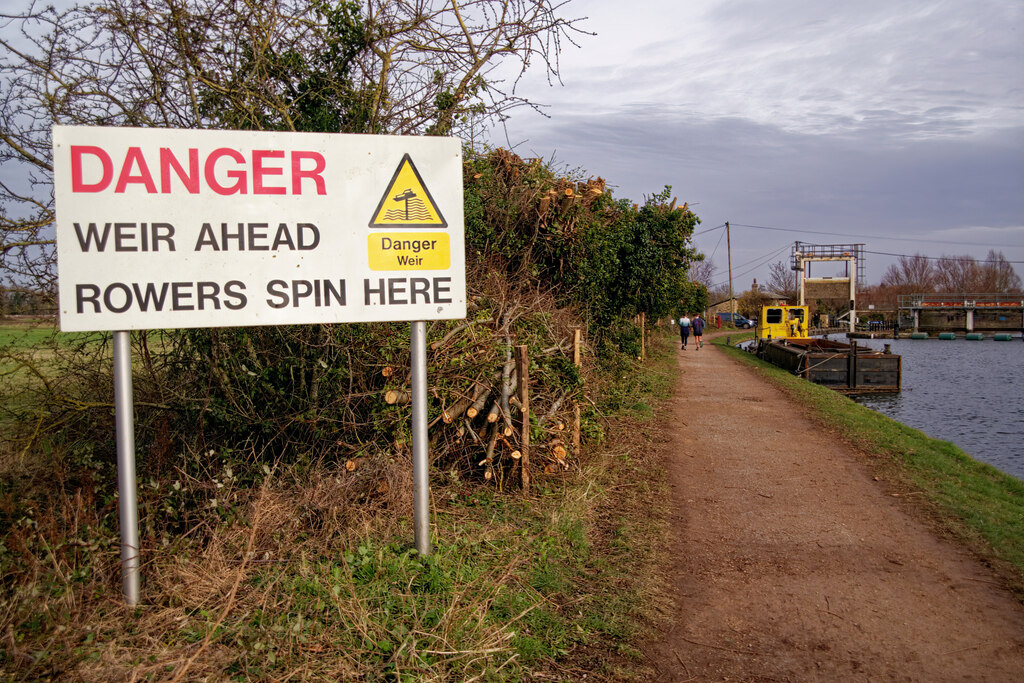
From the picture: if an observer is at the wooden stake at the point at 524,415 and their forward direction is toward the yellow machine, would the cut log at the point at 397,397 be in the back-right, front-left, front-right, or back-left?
back-left

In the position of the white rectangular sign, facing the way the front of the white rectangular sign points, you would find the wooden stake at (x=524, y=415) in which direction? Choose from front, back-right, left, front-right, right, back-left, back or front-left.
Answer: back-left

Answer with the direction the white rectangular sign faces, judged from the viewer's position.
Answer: facing the viewer

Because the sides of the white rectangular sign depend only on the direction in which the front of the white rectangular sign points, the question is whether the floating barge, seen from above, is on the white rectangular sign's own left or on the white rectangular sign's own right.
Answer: on the white rectangular sign's own left

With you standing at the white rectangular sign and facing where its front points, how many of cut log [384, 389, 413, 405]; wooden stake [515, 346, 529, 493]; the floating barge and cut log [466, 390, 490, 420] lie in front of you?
0

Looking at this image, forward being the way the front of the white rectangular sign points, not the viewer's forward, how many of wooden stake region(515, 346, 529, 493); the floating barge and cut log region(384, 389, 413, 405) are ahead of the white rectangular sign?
0

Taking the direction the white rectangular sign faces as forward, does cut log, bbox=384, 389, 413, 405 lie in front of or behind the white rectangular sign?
behind

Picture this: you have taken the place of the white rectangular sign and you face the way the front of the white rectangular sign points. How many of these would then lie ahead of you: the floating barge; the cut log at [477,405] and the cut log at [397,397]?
0

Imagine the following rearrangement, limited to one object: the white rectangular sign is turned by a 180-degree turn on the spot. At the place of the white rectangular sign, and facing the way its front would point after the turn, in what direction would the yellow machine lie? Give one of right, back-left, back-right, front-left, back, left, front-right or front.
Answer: front-right

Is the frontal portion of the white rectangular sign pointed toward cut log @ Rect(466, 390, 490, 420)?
no
